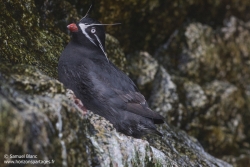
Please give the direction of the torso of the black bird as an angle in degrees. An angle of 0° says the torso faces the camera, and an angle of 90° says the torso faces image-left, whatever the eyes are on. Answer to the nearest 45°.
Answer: approximately 90°
